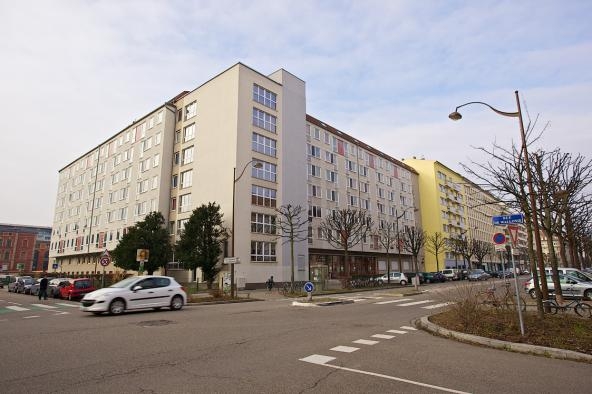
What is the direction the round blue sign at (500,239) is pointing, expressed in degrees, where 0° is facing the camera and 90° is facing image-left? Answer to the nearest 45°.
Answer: approximately 0°

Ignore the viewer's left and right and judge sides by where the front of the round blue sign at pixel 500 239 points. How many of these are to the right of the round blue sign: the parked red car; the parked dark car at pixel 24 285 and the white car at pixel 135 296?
3

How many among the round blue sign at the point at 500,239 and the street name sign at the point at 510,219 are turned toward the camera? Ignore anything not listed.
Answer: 2

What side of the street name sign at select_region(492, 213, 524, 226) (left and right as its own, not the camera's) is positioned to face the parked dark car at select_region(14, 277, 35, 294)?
right

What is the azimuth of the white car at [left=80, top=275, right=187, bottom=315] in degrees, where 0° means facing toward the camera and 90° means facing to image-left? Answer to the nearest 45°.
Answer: approximately 45°
